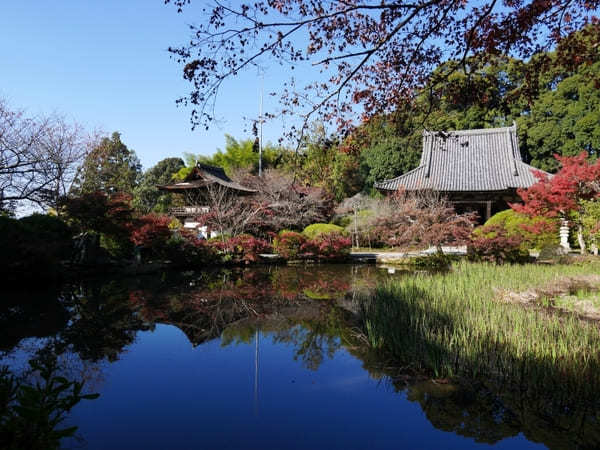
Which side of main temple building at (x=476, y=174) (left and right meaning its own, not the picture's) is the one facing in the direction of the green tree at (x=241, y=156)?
right

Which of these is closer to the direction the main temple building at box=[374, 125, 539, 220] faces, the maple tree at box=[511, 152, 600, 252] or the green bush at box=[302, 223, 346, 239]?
the maple tree

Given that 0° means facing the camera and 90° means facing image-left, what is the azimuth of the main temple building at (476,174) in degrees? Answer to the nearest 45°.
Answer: approximately 0°

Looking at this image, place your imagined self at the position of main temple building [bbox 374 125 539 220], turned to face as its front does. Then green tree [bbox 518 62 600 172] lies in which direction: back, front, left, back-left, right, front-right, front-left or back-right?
back-left

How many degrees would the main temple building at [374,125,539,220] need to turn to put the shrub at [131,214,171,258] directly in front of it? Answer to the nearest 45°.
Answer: approximately 45° to its right

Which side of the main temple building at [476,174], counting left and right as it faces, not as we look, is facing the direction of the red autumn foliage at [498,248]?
front

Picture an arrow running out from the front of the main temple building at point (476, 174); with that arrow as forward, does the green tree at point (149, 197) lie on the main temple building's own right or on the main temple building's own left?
on the main temple building's own right

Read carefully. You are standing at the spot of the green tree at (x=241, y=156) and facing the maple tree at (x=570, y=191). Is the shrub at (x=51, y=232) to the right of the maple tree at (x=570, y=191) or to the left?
right

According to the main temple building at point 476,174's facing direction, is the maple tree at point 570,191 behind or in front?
in front

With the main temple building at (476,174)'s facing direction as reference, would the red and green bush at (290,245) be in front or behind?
in front

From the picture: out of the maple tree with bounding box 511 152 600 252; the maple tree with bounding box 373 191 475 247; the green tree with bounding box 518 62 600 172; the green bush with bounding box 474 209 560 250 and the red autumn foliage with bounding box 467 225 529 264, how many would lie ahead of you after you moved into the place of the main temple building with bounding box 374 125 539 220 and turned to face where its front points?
4

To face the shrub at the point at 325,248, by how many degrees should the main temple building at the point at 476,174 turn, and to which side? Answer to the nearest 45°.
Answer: approximately 45° to its right

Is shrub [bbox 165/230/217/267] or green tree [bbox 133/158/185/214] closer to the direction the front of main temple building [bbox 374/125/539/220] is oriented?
the shrub

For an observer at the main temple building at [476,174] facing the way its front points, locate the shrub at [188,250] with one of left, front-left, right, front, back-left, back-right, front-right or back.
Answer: front-right

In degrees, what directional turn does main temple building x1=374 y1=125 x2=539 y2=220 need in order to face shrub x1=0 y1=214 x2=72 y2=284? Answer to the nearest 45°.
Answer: approximately 45° to its right

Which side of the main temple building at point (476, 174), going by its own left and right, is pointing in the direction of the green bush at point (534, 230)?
front
